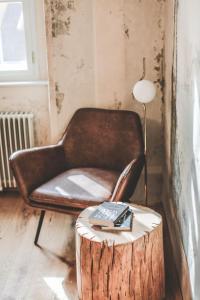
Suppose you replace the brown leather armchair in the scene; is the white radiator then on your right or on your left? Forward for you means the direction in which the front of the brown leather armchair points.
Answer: on your right

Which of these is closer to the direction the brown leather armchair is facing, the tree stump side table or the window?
the tree stump side table

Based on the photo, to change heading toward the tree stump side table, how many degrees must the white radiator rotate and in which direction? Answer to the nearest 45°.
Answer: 0° — it already faces it

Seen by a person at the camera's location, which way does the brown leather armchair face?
facing the viewer and to the left of the viewer

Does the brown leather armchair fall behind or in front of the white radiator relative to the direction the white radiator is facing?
in front

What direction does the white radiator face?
toward the camera

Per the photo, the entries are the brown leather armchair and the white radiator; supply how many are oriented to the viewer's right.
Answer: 0

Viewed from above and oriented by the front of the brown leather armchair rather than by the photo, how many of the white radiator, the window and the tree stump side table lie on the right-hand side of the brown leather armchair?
2

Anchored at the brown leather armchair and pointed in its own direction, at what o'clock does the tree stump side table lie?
The tree stump side table is roughly at 10 o'clock from the brown leather armchair.
